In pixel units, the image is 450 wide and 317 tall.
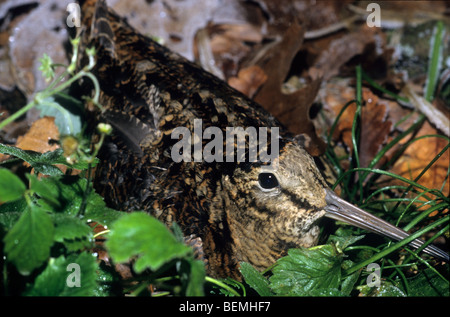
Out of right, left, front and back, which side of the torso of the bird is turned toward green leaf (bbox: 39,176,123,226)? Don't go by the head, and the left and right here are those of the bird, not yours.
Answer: right

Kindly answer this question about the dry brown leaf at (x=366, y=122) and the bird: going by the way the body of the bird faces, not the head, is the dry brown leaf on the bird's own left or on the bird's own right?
on the bird's own left

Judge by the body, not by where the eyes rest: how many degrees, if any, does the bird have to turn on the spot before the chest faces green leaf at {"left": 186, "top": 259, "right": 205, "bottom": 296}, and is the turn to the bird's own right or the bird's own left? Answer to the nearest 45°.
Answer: approximately 45° to the bird's own right

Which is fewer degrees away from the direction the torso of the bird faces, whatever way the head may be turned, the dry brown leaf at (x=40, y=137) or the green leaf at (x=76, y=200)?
the green leaf

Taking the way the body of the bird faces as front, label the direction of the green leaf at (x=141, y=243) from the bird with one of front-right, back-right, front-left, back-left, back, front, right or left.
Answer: front-right

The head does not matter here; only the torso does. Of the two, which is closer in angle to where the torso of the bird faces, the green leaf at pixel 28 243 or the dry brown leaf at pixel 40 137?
the green leaf

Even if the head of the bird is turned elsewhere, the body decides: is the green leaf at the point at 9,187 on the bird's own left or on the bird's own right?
on the bird's own right

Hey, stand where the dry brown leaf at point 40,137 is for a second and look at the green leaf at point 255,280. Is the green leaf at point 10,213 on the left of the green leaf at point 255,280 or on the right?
right

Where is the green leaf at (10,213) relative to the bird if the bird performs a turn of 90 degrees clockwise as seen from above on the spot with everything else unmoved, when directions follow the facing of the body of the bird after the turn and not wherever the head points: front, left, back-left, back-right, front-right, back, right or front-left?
front

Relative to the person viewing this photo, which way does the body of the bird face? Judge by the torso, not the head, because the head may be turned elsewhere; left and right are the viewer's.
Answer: facing the viewer and to the right of the viewer

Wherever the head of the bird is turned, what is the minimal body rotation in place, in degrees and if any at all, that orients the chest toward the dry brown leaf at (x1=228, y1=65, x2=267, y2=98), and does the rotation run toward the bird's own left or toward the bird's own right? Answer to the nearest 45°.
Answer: approximately 135° to the bird's own left
